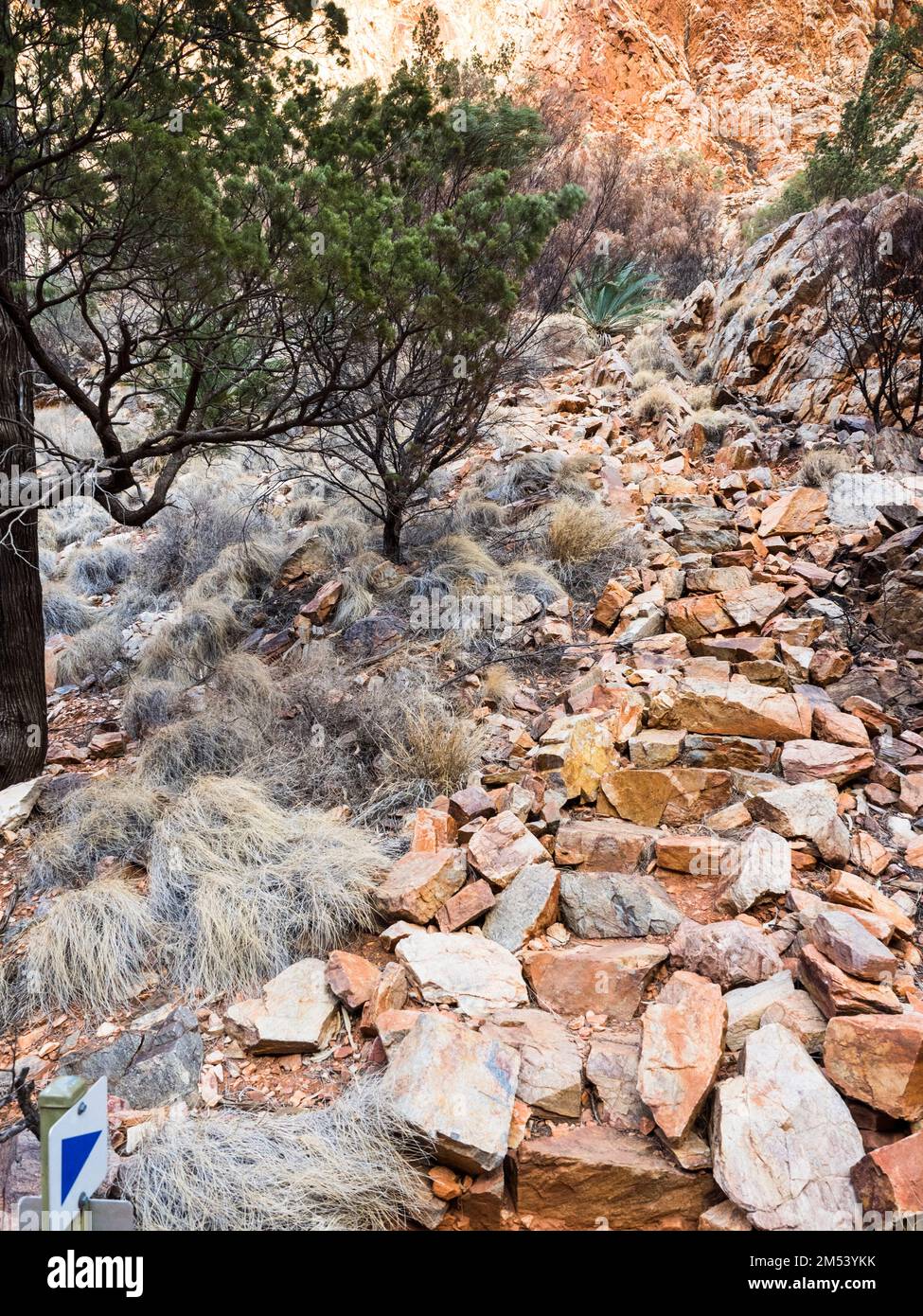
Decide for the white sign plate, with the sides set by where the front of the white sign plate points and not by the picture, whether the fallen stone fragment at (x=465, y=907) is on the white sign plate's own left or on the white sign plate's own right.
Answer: on the white sign plate's own left

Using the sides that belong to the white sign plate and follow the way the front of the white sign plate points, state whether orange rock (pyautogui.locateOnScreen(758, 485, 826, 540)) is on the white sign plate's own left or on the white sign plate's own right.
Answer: on the white sign plate's own left

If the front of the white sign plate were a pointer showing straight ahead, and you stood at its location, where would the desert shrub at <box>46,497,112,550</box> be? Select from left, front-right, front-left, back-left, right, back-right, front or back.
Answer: back-left

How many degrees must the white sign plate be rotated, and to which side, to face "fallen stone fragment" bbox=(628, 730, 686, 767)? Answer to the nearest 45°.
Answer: approximately 90° to its left

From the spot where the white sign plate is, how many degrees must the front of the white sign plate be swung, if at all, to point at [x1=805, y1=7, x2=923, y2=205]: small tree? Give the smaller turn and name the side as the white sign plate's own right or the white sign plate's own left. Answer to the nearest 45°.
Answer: approximately 90° to the white sign plate's own left

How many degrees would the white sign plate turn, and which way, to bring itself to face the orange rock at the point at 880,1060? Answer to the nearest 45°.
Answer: approximately 45° to its left

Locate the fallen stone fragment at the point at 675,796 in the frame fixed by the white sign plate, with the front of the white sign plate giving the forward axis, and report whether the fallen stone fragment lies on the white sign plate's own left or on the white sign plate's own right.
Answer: on the white sign plate's own left

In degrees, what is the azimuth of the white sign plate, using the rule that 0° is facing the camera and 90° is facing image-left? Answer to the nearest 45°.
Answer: approximately 315°
